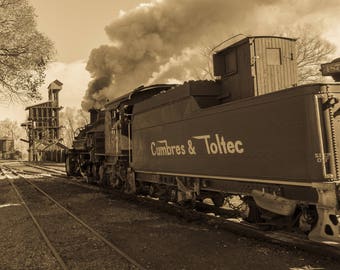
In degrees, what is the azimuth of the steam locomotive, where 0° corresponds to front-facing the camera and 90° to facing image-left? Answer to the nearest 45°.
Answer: approximately 135°
